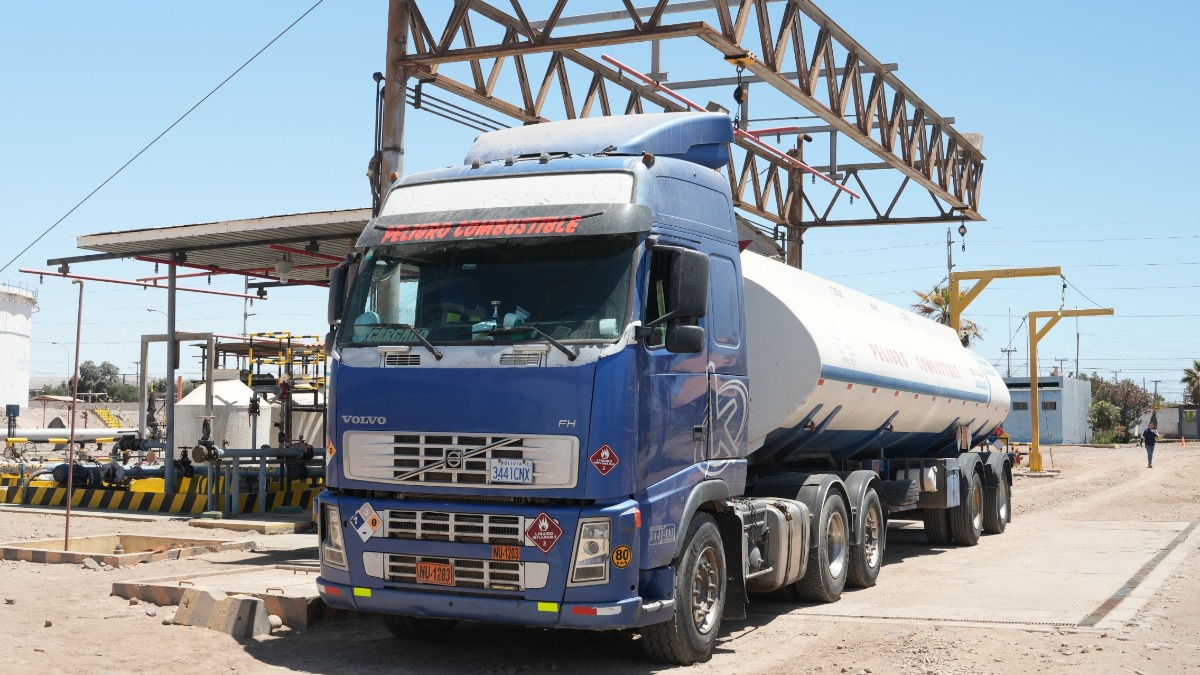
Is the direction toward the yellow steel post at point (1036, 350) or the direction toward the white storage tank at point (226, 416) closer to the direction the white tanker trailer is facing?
the white storage tank

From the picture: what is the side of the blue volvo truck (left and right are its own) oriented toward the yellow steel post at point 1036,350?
back

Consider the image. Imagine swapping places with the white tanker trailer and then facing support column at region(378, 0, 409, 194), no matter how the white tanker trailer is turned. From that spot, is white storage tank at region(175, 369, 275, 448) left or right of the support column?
right

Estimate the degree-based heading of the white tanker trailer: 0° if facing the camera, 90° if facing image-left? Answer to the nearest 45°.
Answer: approximately 45°

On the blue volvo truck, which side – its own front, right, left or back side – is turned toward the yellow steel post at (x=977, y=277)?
back

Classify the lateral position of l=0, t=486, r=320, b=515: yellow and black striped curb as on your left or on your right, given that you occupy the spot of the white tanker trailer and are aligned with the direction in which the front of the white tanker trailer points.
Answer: on your right

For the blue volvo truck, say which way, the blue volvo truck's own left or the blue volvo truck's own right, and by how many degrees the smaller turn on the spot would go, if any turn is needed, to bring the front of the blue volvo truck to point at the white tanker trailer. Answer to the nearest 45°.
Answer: approximately 180°

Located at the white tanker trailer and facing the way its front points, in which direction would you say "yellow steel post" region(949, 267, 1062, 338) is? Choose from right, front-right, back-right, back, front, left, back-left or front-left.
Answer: back-right

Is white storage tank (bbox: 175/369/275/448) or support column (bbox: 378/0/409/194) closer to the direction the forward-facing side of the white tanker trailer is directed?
the support column

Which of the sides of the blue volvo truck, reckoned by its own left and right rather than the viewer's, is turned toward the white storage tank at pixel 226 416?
right

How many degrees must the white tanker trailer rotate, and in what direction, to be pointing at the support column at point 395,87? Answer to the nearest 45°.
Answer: approximately 45° to its right

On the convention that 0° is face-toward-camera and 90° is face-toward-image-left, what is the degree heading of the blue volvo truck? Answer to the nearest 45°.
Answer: approximately 45°

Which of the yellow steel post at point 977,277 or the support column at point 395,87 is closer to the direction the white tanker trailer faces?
the support column

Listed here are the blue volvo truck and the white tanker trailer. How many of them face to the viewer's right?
0
